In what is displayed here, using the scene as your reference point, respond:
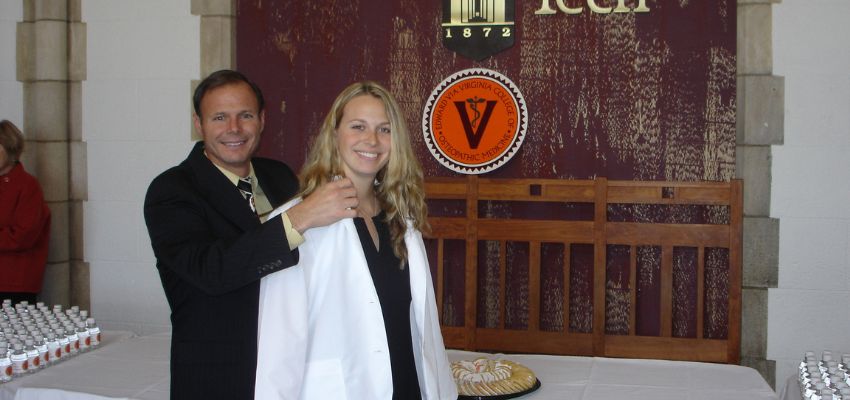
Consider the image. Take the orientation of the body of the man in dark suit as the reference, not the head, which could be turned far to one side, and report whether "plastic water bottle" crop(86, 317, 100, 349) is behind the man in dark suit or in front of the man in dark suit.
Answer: behind

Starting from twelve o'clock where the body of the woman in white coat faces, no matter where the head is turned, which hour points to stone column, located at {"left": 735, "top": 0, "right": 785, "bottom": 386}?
The stone column is roughly at 9 o'clock from the woman in white coat.

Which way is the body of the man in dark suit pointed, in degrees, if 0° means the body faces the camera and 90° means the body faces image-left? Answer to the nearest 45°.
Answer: approximately 315°

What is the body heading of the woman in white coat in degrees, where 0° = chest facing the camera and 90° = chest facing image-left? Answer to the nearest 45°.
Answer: approximately 315°
